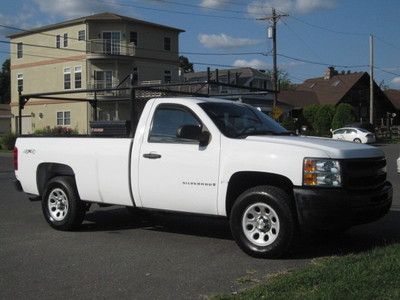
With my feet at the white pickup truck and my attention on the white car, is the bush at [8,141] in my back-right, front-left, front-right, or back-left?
front-left

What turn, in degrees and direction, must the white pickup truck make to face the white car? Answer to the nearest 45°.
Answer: approximately 135° to its left

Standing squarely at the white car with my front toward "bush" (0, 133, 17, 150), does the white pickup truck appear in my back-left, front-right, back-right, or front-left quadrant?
front-left

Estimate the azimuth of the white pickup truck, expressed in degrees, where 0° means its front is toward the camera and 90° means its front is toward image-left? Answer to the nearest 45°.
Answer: approximately 315°

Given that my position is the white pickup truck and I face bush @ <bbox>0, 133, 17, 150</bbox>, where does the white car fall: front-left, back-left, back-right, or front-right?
front-right

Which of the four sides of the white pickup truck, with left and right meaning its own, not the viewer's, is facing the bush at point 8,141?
back
